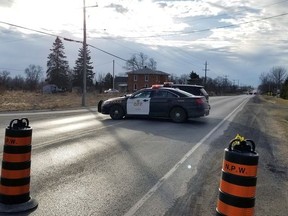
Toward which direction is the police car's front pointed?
to the viewer's left

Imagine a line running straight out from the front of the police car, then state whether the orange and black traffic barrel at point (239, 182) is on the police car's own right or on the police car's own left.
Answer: on the police car's own left

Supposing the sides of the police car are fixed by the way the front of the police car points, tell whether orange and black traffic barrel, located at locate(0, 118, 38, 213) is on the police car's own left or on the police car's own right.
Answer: on the police car's own left
